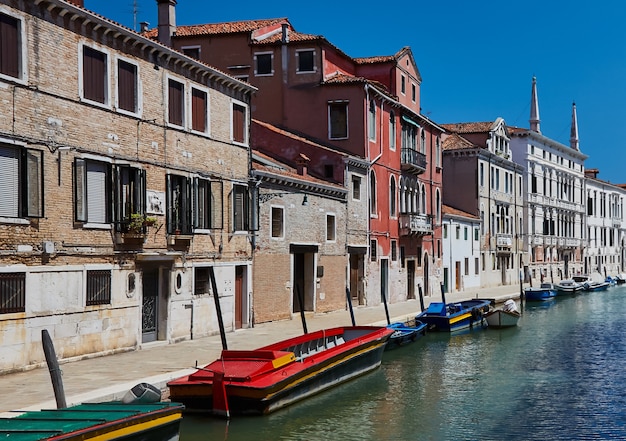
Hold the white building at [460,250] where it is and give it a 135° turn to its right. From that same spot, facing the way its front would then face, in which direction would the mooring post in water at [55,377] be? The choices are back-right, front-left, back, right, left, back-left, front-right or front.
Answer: left

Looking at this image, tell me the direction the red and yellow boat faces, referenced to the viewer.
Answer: facing away from the viewer and to the right of the viewer

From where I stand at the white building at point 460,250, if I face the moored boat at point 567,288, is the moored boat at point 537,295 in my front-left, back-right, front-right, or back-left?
front-right

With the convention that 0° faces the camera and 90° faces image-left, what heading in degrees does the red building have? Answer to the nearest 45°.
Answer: approximately 315°

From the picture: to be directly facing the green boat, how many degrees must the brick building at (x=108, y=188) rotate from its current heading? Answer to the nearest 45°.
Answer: approximately 45° to its right

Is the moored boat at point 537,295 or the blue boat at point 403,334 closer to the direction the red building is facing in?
the blue boat

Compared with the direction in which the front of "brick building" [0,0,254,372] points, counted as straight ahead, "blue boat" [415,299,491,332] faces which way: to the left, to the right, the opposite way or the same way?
to the left

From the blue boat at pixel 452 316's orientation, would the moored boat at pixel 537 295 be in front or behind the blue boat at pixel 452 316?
in front

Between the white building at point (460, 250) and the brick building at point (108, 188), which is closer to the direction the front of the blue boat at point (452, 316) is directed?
the white building

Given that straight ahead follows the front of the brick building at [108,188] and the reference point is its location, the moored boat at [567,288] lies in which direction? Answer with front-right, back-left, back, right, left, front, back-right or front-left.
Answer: left

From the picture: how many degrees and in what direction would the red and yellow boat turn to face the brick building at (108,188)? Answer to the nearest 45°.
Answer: approximately 90° to its left

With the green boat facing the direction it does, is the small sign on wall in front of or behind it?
in front

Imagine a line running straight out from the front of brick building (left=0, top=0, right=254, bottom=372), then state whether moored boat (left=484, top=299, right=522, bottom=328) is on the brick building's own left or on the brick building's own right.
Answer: on the brick building's own left

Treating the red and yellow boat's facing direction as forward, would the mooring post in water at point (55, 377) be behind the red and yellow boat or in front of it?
behind
